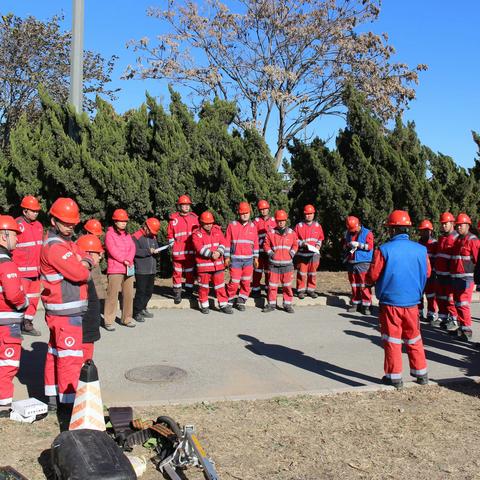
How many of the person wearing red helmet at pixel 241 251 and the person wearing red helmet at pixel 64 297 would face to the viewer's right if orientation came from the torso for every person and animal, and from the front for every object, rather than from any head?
1

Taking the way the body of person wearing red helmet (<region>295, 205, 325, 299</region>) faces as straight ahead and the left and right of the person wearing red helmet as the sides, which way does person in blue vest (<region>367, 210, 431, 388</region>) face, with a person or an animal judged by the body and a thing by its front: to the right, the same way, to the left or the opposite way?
the opposite way

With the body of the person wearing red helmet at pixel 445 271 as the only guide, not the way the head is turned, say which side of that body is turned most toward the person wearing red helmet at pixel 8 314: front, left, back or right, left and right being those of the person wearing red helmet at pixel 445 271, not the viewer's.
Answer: front

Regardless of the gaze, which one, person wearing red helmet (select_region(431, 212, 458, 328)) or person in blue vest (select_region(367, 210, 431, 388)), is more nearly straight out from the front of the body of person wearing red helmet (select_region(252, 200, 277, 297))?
the person in blue vest

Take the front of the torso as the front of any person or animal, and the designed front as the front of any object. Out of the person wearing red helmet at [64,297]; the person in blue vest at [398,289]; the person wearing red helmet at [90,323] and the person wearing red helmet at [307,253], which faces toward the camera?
the person wearing red helmet at [307,253]

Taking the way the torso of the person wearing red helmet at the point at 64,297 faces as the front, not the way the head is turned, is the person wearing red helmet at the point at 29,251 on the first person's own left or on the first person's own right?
on the first person's own left

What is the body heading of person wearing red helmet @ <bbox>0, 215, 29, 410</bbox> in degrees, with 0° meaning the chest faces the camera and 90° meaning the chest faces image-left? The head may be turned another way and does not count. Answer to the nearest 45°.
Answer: approximately 270°

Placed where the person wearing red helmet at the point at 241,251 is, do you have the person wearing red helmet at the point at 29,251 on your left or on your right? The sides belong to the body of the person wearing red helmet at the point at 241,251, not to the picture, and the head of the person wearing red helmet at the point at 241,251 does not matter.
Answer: on your right

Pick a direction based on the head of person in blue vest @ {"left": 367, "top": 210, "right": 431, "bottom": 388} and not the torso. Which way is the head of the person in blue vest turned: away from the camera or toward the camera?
away from the camera

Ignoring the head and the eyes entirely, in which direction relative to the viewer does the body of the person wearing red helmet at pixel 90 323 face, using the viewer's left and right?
facing to the right of the viewer

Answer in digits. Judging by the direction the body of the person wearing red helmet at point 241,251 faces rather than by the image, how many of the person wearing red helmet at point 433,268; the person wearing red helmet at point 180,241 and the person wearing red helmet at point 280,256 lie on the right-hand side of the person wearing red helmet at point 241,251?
1

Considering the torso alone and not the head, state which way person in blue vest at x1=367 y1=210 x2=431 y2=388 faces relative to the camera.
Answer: away from the camera

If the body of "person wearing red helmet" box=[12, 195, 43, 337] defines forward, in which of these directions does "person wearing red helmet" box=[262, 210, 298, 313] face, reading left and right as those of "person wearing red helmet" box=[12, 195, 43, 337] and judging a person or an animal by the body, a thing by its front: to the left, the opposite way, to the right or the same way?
to the right

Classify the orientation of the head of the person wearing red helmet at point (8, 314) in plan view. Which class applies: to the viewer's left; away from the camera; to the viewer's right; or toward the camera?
to the viewer's right

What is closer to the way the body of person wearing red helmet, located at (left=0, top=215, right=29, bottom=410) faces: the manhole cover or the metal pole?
the manhole cover

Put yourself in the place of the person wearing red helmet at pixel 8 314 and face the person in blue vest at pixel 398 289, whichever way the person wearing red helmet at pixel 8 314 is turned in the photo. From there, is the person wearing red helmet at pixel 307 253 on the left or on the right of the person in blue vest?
left
